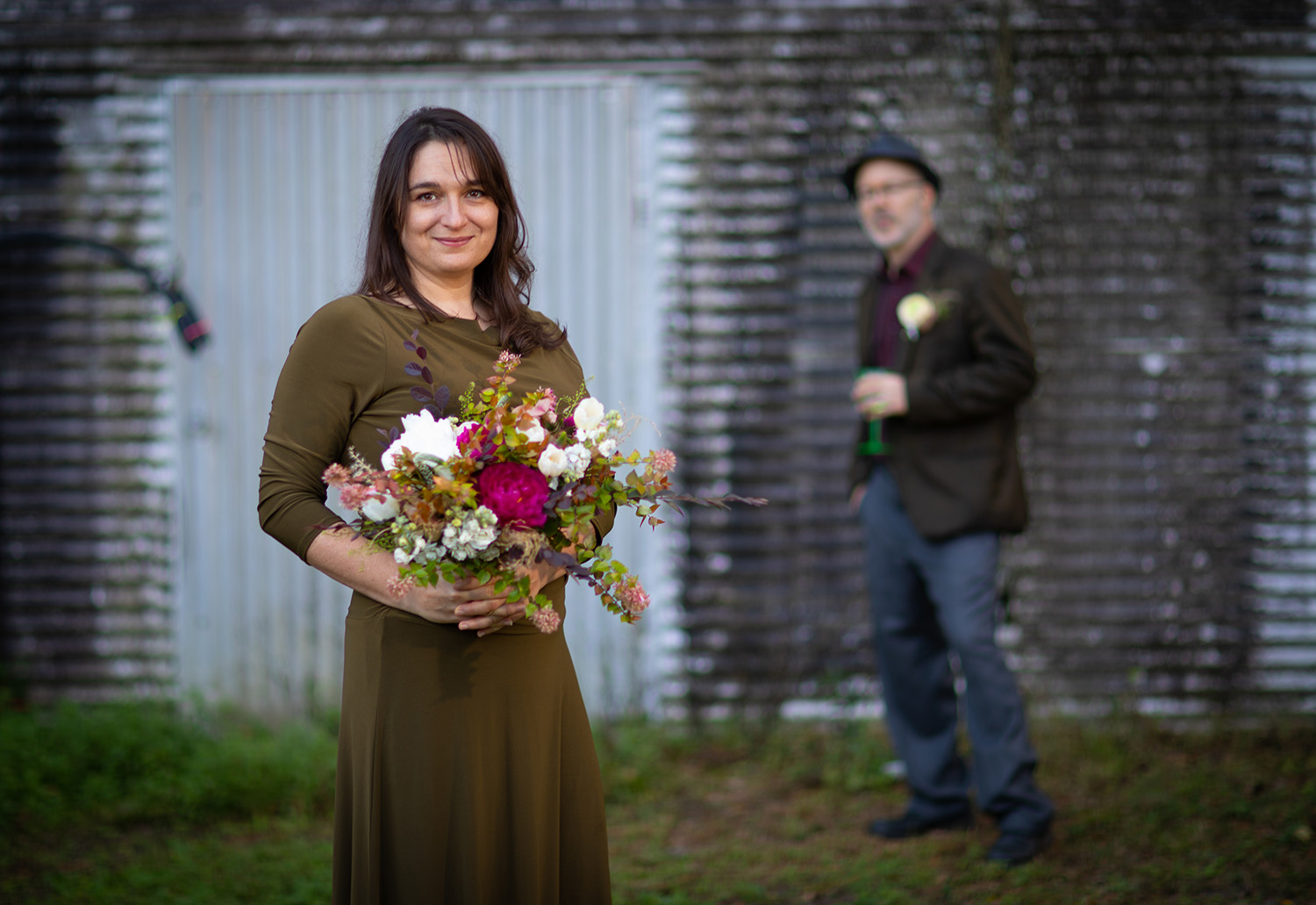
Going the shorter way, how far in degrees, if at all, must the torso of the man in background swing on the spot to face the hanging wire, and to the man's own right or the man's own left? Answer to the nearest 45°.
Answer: approximately 45° to the man's own right

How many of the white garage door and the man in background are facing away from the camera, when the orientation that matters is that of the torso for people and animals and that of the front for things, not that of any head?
0

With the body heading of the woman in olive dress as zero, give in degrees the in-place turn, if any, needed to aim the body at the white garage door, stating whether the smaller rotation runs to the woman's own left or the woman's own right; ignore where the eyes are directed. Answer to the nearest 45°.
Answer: approximately 135° to the woman's own left

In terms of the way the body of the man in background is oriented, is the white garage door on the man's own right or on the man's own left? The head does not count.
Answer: on the man's own right

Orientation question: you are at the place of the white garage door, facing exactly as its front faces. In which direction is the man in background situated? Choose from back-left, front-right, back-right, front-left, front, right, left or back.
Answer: front-left

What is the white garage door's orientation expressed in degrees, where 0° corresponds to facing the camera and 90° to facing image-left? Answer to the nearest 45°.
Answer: approximately 0°

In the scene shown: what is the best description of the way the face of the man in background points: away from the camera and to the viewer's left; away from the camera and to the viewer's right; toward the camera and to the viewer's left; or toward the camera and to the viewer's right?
toward the camera and to the viewer's left

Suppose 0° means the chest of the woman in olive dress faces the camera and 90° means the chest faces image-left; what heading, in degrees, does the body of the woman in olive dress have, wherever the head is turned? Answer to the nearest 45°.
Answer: approximately 315°
